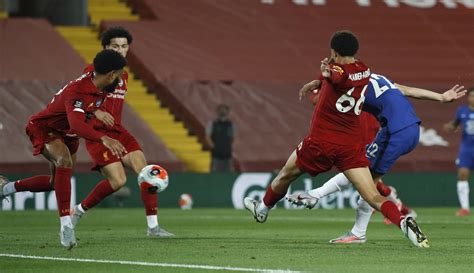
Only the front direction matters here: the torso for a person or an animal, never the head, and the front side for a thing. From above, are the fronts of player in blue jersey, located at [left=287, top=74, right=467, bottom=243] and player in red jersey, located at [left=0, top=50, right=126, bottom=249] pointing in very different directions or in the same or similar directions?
very different directions

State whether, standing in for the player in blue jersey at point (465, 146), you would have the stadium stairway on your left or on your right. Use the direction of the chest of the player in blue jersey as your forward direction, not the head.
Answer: on your right

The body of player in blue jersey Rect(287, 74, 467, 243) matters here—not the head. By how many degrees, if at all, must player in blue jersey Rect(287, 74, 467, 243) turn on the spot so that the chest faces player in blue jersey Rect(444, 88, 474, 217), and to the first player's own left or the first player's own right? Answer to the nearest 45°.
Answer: approximately 90° to the first player's own right

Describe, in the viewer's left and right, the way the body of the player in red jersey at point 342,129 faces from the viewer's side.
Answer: facing away from the viewer and to the left of the viewer

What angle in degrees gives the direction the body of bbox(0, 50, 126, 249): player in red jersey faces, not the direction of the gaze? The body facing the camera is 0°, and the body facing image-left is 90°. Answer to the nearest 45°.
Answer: approximately 270°

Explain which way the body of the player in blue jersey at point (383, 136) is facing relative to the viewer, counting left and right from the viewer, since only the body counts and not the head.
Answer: facing to the left of the viewer

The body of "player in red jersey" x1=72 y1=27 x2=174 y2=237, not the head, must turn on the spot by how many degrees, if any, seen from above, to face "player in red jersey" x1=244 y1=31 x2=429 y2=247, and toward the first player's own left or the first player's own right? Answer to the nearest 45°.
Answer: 0° — they already face them

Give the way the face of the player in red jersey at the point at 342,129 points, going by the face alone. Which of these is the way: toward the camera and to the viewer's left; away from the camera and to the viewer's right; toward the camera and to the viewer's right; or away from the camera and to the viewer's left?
away from the camera and to the viewer's left
